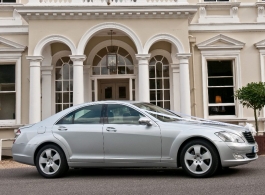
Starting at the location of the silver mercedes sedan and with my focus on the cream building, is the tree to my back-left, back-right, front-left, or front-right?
front-right

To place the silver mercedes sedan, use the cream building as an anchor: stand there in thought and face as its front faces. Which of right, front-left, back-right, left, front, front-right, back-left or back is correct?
front

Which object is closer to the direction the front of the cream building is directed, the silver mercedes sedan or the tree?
the silver mercedes sedan

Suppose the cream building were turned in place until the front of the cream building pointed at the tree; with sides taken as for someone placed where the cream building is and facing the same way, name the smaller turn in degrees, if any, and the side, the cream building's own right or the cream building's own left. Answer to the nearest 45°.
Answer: approximately 45° to the cream building's own left

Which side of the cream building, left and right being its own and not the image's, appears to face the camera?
front

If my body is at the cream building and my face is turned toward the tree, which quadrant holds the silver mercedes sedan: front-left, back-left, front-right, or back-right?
front-right
